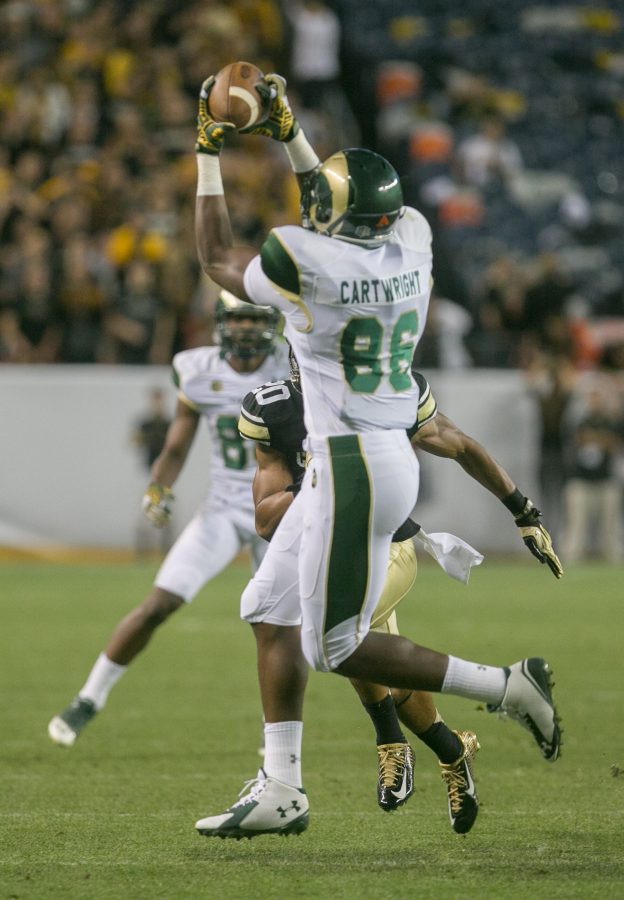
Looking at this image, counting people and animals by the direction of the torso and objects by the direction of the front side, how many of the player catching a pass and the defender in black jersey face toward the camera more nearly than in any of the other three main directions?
1

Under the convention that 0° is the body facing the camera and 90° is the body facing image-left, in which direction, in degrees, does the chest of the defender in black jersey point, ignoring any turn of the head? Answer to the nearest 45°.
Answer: approximately 0°

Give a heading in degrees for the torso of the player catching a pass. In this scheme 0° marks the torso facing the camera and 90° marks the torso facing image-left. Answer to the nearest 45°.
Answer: approximately 135°

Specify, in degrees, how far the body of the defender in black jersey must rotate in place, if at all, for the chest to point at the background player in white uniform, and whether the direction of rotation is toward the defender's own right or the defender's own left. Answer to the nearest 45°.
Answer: approximately 180°
